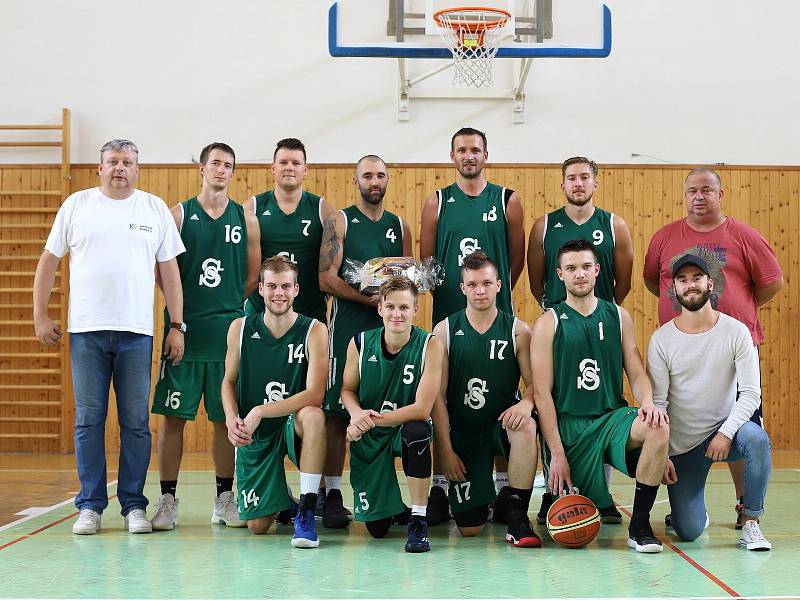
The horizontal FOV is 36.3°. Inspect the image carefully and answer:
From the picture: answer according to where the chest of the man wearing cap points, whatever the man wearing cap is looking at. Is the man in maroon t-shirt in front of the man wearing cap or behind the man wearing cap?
behind

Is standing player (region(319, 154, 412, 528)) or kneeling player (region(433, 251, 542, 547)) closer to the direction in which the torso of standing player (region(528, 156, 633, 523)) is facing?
the kneeling player

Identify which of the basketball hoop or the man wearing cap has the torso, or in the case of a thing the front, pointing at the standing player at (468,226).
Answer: the basketball hoop

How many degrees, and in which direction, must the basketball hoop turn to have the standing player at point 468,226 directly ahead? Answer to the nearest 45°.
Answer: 0° — it already faces them

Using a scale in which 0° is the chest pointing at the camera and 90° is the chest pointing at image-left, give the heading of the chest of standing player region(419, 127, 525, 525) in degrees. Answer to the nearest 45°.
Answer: approximately 0°

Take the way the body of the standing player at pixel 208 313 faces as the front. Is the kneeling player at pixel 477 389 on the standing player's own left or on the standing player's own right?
on the standing player's own left
